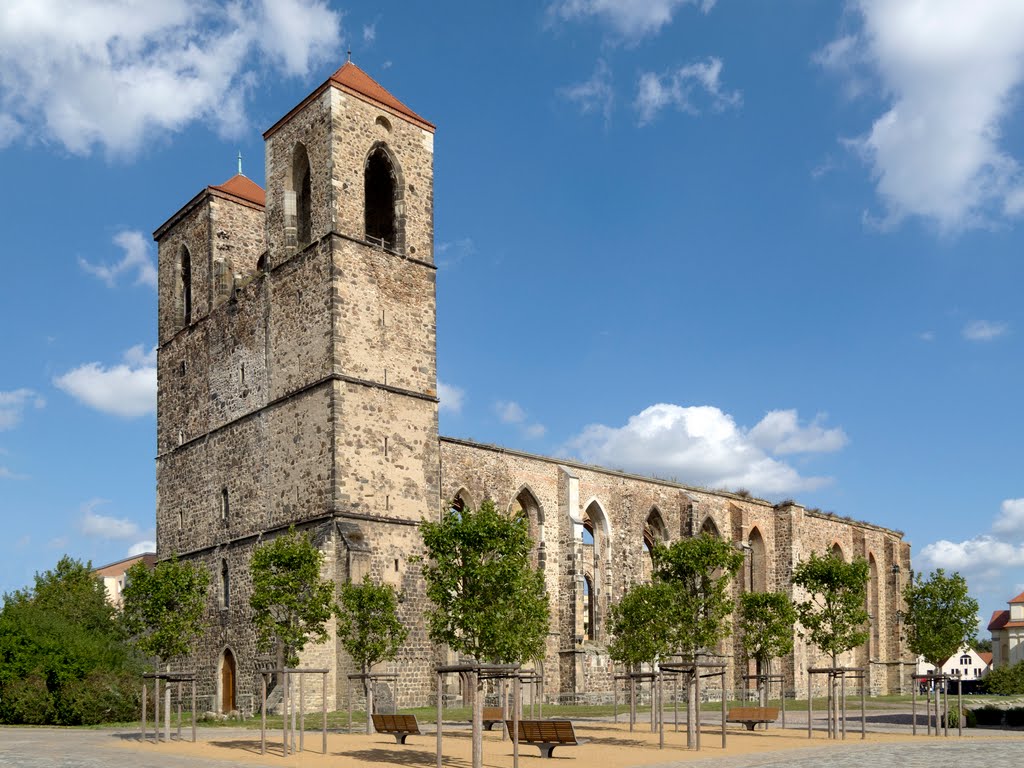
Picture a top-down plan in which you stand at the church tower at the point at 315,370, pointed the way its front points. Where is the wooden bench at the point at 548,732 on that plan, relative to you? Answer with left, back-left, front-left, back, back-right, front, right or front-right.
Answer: front-left

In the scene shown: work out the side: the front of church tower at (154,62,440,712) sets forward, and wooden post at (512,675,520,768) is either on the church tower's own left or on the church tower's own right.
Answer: on the church tower's own left

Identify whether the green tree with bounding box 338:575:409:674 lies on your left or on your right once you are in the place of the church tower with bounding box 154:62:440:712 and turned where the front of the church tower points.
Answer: on your left

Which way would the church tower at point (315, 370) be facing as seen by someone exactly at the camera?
facing the viewer and to the left of the viewer

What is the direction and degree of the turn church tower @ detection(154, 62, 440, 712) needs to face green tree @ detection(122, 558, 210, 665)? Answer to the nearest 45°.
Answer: approximately 45° to its left

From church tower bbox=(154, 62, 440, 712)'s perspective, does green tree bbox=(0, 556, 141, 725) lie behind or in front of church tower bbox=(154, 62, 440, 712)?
in front

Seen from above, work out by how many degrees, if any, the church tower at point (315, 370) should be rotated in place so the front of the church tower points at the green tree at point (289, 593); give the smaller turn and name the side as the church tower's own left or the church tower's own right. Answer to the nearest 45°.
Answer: approximately 45° to the church tower's own left

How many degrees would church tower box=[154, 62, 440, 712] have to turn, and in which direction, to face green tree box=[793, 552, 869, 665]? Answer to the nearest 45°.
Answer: approximately 135° to its left

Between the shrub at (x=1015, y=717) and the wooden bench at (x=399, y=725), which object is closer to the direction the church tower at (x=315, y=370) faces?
the wooden bench

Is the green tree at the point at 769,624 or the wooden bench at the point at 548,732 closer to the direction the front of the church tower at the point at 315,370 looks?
the wooden bench

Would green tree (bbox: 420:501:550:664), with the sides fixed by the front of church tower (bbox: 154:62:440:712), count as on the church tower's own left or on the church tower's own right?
on the church tower's own left

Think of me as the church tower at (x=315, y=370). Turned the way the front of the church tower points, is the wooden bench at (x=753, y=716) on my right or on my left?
on my left

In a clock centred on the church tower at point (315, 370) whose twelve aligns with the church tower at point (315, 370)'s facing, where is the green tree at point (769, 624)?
The green tree is roughly at 8 o'clock from the church tower.
